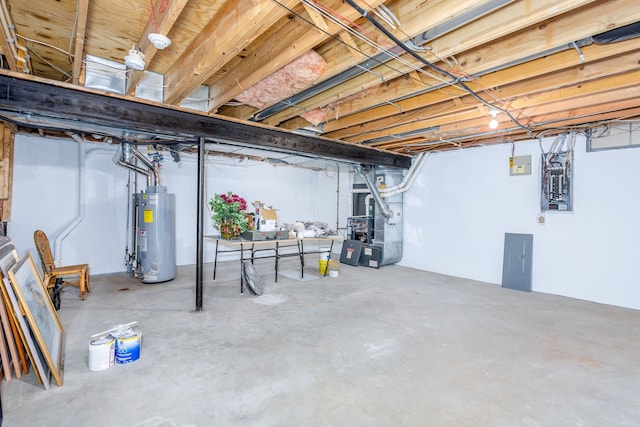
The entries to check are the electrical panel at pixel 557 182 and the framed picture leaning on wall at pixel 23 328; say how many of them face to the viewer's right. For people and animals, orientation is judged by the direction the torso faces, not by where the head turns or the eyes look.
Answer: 1

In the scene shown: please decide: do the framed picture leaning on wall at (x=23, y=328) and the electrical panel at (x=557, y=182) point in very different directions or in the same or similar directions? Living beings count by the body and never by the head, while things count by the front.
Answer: very different directions

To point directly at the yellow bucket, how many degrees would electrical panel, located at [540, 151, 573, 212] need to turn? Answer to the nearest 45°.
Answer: approximately 45° to its right

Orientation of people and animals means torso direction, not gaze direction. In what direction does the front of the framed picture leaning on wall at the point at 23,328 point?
to the viewer's right

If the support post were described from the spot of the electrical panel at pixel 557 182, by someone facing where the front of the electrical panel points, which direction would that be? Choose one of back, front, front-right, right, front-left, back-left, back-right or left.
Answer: front-right

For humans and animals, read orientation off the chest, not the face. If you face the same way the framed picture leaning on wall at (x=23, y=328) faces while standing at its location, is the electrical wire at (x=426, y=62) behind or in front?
in front
